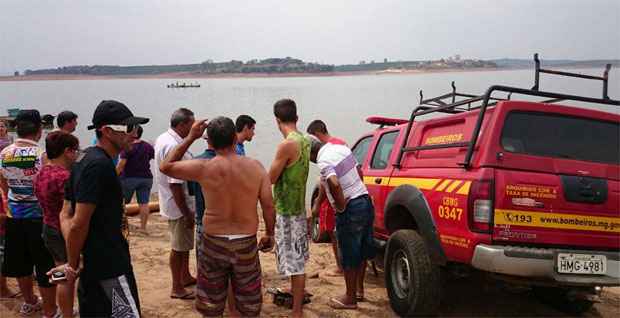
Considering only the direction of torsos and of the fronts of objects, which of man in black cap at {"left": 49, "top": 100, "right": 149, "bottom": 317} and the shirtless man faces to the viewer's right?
the man in black cap

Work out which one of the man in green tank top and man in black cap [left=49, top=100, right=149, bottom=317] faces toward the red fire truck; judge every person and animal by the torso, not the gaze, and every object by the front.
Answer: the man in black cap

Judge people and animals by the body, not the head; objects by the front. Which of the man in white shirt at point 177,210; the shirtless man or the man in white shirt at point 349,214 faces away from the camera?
the shirtless man

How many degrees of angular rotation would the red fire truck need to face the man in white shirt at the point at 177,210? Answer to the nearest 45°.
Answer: approximately 45° to its left

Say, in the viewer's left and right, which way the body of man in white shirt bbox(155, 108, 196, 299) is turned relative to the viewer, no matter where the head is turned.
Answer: facing to the right of the viewer

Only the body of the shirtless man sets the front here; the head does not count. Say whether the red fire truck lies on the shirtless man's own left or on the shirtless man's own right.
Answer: on the shirtless man's own right

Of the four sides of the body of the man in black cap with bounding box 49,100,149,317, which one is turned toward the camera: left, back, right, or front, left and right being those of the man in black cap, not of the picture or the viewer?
right

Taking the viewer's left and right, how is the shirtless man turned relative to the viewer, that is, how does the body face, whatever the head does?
facing away from the viewer

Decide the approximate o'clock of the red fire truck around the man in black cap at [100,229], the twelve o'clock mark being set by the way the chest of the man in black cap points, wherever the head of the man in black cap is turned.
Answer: The red fire truck is roughly at 12 o'clock from the man in black cap.

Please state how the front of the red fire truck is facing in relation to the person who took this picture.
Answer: facing away from the viewer and to the left of the viewer
